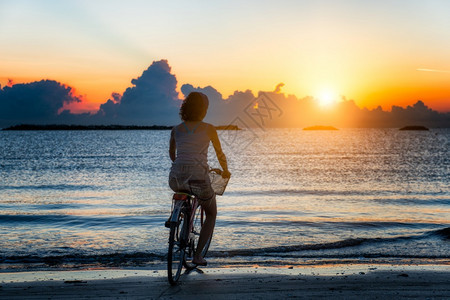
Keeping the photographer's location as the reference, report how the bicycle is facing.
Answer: facing away from the viewer and to the right of the viewer
